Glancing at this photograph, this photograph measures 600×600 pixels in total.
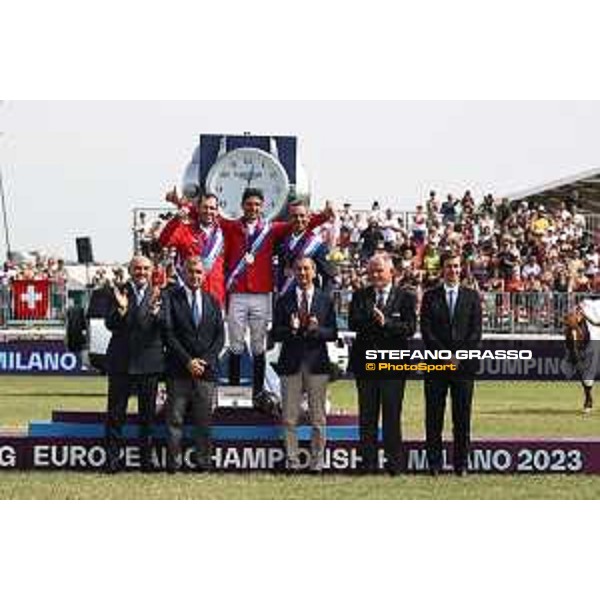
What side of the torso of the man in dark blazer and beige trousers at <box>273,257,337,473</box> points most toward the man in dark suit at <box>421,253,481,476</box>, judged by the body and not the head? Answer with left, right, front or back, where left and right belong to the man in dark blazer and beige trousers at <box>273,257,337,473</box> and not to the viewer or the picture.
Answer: left

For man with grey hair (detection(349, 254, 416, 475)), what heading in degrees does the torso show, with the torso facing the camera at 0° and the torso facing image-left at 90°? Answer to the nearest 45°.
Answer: approximately 0°

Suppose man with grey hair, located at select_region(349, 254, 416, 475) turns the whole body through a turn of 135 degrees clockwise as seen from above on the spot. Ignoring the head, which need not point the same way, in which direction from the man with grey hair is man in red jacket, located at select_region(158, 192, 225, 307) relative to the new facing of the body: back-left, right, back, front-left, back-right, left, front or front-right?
front-left

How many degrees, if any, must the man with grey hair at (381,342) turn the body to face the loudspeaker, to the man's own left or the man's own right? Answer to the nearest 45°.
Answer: approximately 135° to the man's own right

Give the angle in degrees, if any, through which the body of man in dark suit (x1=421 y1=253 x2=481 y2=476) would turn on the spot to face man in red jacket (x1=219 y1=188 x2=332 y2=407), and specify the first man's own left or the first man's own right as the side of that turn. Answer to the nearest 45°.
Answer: approximately 90° to the first man's own right

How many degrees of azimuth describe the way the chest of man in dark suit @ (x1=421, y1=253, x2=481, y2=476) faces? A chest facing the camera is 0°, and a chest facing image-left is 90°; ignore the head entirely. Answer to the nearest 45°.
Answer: approximately 0°

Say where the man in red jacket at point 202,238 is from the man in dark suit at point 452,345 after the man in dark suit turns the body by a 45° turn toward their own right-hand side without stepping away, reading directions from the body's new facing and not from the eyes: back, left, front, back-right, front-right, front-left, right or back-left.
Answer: front-right

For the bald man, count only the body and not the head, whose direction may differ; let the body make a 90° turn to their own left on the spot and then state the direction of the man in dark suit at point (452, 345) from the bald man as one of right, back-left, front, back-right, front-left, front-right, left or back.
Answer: front

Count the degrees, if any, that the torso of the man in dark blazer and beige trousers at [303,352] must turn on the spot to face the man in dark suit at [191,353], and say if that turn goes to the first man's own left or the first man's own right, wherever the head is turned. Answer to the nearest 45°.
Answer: approximately 90° to the first man's own right
